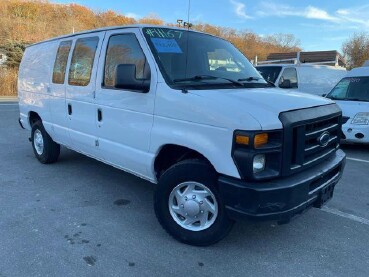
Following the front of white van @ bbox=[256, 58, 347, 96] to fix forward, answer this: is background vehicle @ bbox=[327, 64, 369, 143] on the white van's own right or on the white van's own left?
on the white van's own left

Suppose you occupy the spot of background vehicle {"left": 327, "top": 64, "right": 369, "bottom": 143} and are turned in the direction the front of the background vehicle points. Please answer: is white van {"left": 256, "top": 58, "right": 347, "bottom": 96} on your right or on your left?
on your right

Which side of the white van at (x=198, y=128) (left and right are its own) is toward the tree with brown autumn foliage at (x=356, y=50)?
left

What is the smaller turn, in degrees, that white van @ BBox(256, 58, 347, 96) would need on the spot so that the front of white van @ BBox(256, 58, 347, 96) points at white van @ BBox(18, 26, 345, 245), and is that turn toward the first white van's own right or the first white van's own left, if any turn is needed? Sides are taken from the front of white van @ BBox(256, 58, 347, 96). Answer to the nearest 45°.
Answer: approximately 45° to the first white van's own left

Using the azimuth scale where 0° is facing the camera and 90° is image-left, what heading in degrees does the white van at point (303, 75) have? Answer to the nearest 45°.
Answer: approximately 45°

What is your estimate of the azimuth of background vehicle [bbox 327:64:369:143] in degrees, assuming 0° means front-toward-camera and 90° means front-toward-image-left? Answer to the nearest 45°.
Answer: approximately 45°

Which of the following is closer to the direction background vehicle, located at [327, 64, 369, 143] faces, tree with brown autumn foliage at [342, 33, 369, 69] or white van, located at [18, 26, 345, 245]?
the white van

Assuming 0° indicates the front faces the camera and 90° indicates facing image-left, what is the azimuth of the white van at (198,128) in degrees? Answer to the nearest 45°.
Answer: approximately 315°

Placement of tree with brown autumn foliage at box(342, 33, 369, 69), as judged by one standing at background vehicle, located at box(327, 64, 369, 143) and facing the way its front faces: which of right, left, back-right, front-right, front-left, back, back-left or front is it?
back-right

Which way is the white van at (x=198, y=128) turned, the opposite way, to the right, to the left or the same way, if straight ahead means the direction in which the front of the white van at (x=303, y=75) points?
to the left
